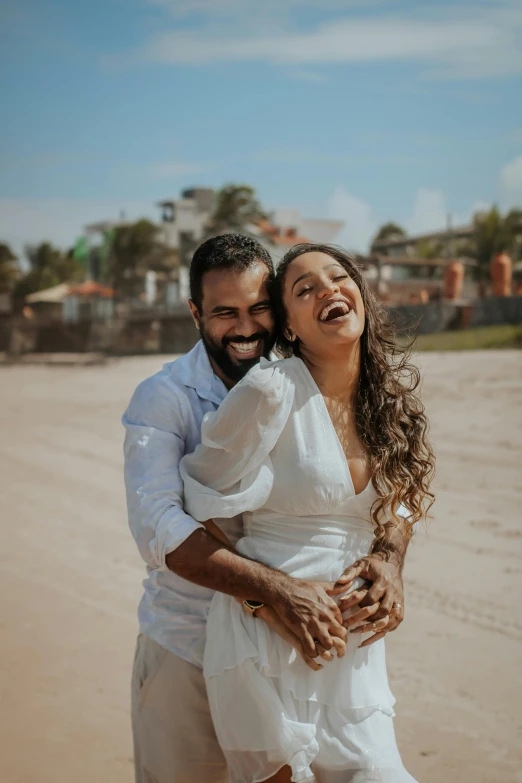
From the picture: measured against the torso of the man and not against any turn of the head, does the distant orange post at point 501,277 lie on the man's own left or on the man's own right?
on the man's own left

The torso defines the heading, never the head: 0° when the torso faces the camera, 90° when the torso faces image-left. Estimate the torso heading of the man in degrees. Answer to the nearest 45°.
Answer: approximately 315°

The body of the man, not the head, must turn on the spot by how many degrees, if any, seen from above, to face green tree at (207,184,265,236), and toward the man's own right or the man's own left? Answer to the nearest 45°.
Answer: approximately 135° to the man's own left

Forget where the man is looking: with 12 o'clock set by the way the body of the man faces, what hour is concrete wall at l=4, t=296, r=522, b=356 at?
The concrete wall is roughly at 7 o'clock from the man.

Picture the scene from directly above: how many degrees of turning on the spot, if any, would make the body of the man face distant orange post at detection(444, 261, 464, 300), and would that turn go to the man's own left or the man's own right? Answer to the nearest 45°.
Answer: approximately 135° to the man's own left

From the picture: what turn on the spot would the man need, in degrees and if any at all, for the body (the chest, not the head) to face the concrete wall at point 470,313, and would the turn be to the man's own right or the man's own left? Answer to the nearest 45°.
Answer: approximately 135° to the man's own left

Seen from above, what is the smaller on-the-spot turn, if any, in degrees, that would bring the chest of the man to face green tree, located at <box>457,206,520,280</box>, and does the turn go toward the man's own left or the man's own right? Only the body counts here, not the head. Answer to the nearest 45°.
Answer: approximately 135° to the man's own left
